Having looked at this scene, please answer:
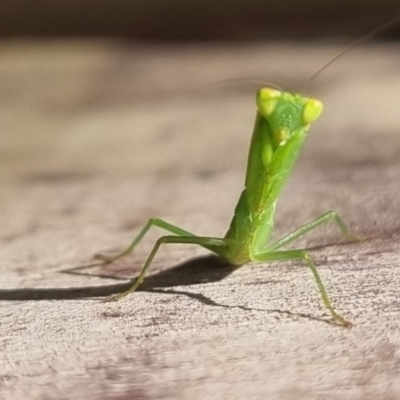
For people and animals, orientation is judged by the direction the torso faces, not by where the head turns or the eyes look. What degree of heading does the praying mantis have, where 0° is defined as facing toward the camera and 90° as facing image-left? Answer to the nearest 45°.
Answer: approximately 0°
